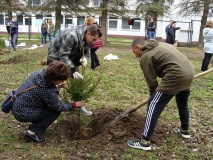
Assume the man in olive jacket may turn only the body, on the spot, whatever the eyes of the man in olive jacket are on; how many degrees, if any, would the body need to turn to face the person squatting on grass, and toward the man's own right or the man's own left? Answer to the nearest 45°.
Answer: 0° — they already face them

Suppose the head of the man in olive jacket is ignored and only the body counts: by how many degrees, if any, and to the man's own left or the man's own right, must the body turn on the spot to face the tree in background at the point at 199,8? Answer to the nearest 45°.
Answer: approximately 90° to the man's own right

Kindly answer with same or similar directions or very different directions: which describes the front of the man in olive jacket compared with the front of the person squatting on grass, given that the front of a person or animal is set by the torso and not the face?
very different directions

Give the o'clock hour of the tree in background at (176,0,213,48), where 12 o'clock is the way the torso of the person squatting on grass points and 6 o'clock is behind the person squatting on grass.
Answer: The tree in background is roughly at 10 o'clock from the person squatting on grass.

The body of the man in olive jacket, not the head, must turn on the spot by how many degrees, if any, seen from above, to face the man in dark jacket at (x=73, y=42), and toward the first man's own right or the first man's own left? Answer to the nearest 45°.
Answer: approximately 45° to the first man's own right

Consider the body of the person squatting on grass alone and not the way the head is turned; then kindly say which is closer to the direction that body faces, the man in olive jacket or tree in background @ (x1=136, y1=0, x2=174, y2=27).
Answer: the man in olive jacket

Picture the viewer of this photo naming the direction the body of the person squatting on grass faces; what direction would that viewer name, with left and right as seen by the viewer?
facing to the right of the viewer

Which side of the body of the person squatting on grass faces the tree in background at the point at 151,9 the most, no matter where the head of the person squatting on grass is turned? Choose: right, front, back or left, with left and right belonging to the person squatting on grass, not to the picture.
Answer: left

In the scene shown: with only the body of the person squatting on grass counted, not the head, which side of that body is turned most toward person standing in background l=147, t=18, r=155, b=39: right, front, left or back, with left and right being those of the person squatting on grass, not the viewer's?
left
